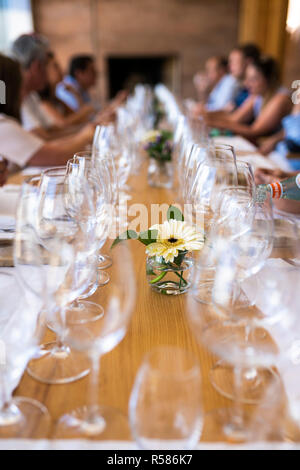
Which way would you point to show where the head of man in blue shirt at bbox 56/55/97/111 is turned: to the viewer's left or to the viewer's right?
to the viewer's right

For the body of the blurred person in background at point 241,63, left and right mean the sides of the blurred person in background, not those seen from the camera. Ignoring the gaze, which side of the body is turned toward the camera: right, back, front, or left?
left

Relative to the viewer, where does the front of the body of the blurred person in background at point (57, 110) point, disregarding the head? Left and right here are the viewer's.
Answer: facing to the right of the viewer

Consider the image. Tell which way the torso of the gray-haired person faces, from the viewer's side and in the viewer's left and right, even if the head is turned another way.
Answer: facing to the right of the viewer

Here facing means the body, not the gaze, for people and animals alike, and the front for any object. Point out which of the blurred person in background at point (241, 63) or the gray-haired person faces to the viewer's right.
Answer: the gray-haired person

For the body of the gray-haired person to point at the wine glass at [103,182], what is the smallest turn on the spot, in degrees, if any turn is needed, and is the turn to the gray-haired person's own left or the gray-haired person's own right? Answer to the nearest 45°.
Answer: approximately 90° to the gray-haired person's own right

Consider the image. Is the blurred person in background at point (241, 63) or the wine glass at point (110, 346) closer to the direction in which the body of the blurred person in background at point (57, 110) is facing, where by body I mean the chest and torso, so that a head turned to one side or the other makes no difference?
the blurred person in background

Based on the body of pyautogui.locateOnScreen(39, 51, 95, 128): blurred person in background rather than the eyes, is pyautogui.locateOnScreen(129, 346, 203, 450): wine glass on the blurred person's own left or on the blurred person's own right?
on the blurred person's own right

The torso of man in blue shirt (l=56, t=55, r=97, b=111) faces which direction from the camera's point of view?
to the viewer's right
